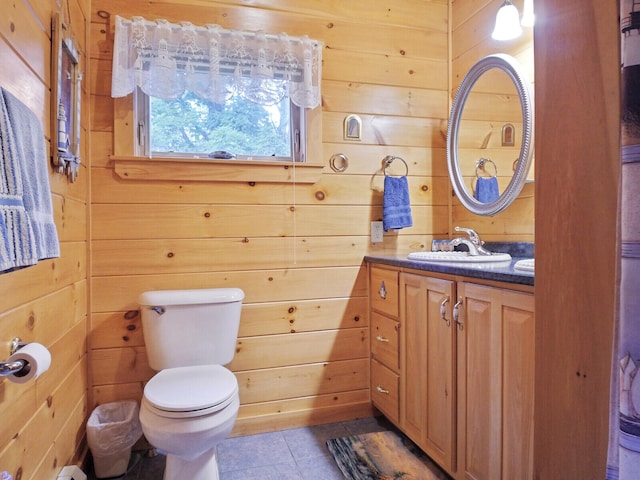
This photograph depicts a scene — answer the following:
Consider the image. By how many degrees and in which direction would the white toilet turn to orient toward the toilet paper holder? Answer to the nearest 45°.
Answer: approximately 45° to its right

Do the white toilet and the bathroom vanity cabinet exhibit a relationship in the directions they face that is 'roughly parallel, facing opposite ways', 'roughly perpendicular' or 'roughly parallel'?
roughly perpendicular

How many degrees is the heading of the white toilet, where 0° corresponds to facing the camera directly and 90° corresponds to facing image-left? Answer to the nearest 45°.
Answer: approximately 0°

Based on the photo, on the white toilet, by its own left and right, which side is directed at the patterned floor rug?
left

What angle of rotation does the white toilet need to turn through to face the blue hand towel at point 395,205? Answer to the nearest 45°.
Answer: approximately 90° to its left

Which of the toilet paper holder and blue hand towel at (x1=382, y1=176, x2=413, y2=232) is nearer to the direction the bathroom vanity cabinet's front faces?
the toilet paper holder

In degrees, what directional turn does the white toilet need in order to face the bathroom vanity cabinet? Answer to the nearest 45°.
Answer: approximately 45° to its left

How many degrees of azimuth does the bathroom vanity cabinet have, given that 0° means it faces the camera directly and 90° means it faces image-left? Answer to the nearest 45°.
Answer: approximately 45°
